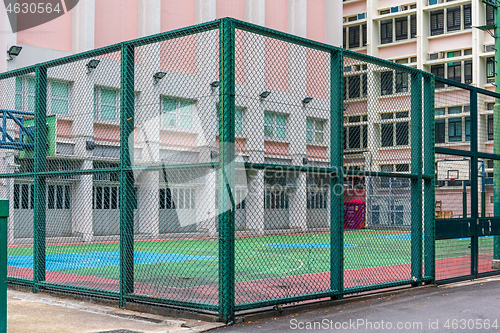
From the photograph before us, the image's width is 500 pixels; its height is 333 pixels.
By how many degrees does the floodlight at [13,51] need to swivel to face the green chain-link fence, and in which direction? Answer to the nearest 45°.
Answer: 0° — it already faces it
